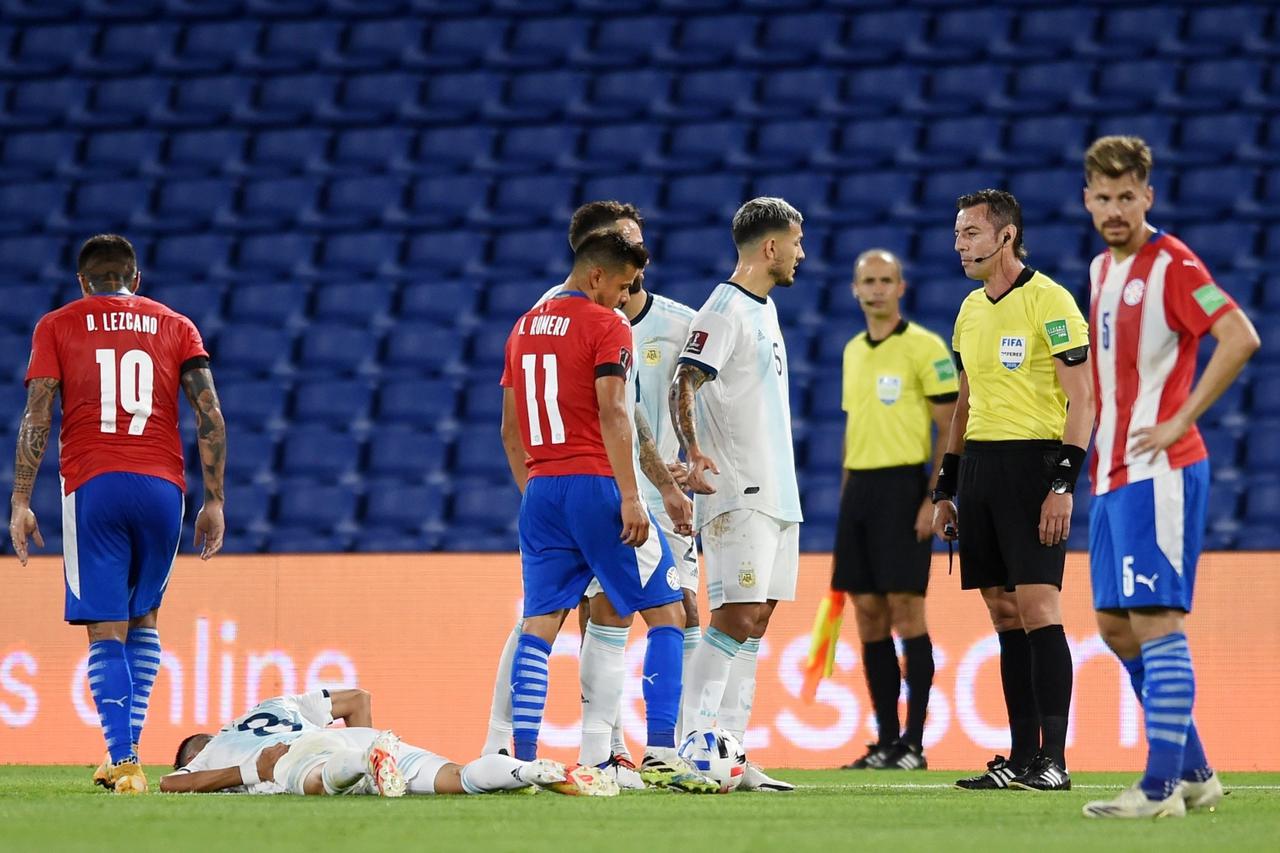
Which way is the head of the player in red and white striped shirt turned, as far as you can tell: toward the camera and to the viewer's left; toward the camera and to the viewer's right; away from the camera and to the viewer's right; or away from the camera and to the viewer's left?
toward the camera and to the viewer's left

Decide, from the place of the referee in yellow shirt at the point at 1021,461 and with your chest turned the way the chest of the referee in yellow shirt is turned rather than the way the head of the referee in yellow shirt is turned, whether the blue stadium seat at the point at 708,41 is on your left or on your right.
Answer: on your right

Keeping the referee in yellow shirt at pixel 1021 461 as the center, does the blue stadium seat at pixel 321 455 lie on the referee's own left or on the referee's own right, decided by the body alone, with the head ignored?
on the referee's own right

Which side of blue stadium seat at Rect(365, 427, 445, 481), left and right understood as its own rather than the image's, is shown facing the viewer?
front

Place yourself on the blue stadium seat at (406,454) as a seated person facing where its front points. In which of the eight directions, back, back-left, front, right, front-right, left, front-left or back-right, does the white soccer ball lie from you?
front

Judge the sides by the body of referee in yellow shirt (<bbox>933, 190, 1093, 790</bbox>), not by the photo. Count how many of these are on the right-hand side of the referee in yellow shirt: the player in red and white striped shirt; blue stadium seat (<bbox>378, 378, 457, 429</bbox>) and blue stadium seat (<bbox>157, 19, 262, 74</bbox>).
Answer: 2

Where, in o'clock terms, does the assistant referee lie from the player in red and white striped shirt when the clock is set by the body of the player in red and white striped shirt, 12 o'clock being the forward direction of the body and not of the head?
The assistant referee is roughly at 4 o'clock from the player in red and white striped shirt.

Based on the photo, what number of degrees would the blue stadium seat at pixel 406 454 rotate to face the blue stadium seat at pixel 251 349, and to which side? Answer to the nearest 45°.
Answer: approximately 135° to its right

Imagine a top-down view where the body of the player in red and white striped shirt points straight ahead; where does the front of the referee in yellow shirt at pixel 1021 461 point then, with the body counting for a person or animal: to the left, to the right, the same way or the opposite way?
the same way

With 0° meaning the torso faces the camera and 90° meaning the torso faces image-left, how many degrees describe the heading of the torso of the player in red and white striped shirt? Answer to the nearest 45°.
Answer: approximately 45°

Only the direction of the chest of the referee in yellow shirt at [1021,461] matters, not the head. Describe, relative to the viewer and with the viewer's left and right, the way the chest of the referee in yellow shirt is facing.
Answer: facing the viewer and to the left of the viewer

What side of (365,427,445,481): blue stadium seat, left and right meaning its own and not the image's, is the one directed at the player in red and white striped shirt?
front

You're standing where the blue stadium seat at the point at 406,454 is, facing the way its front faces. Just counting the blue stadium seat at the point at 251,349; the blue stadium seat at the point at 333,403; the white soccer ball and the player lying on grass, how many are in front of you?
2

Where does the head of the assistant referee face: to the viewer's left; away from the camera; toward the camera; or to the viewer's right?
toward the camera
